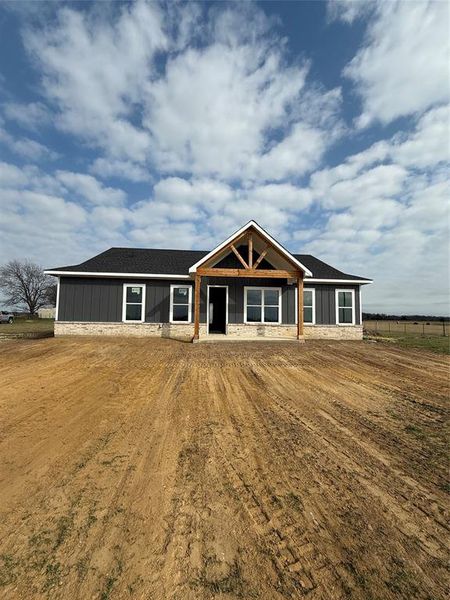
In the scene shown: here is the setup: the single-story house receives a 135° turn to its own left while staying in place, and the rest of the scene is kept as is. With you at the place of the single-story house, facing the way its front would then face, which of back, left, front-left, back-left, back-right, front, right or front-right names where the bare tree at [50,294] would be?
left

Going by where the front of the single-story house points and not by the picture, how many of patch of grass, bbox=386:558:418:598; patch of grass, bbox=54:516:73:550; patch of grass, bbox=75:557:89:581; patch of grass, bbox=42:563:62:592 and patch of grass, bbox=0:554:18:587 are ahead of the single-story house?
5

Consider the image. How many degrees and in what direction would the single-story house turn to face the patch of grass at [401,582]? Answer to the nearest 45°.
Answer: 0° — it already faces it

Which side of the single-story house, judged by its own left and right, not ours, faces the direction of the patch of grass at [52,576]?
front

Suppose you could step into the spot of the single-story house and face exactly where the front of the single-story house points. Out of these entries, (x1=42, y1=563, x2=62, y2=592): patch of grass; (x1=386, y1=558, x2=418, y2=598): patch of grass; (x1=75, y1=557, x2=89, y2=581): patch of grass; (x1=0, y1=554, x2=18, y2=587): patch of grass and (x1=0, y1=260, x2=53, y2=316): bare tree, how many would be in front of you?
4

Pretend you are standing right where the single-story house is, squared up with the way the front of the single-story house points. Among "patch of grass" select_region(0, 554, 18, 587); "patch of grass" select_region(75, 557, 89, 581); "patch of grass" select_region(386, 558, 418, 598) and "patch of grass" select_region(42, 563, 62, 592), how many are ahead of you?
4

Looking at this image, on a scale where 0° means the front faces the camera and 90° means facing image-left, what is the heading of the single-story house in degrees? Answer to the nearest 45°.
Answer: approximately 0°

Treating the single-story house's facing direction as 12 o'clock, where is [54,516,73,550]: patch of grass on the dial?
The patch of grass is roughly at 12 o'clock from the single-story house.

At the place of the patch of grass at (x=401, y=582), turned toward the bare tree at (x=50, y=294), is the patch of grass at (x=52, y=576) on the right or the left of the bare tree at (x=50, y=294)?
left

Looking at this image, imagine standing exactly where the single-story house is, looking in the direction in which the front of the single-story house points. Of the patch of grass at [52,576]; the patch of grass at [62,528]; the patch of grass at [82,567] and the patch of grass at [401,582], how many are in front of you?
4

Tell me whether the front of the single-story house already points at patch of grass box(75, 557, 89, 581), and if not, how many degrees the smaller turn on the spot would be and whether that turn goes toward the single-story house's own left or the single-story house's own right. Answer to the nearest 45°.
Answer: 0° — it already faces it

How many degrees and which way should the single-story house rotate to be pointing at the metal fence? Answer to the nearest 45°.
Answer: approximately 135° to its left

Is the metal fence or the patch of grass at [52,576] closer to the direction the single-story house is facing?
the patch of grass

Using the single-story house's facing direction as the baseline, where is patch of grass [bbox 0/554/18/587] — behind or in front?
in front
